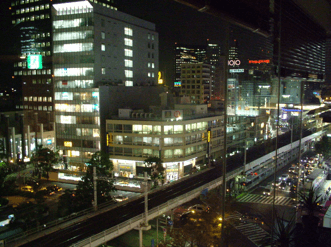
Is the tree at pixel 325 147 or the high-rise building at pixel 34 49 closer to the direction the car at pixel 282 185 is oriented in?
the high-rise building

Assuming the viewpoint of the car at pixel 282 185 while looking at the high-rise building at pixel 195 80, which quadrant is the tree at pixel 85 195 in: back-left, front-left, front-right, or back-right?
back-left

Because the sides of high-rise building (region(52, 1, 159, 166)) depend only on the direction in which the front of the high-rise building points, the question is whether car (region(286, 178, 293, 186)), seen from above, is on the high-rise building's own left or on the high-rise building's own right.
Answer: on the high-rise building's own left

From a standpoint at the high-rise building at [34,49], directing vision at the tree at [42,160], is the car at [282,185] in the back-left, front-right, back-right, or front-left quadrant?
front-left
